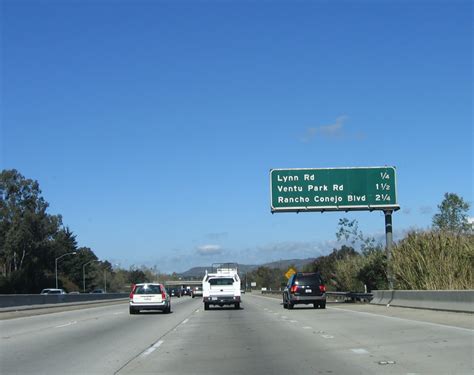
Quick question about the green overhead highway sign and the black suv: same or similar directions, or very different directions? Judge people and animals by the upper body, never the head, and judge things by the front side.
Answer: very different directions

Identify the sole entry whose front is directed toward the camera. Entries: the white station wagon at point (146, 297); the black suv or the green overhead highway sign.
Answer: the green overhead highway sign

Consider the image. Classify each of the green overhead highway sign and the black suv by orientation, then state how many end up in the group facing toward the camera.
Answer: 1

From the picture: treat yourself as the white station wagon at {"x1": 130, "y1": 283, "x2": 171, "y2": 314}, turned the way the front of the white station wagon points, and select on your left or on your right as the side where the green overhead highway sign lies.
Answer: on your right

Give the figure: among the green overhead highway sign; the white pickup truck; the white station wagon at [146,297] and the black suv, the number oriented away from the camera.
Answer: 3

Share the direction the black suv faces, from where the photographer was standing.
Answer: facing away from the viewer

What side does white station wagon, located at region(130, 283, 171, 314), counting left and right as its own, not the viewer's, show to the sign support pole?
right

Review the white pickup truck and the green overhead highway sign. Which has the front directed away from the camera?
the white pickup truck

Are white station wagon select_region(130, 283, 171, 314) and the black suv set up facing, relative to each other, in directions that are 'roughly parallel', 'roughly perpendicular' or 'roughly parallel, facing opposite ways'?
roughly parallel

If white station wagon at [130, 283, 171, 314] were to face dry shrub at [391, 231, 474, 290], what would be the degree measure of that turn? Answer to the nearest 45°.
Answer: approximately 90° to its right

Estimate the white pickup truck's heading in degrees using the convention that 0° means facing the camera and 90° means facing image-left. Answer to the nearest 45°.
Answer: approximately 180°

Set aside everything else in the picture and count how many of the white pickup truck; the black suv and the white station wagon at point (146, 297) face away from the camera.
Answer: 3

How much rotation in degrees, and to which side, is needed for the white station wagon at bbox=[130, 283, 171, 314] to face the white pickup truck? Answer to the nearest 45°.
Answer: approximately 45° to its right

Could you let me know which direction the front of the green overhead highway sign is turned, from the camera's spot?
facing the viewer

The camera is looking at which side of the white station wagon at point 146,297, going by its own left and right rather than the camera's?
back

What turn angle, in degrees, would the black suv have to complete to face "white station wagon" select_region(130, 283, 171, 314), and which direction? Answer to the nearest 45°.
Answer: approximately 90° to its left
